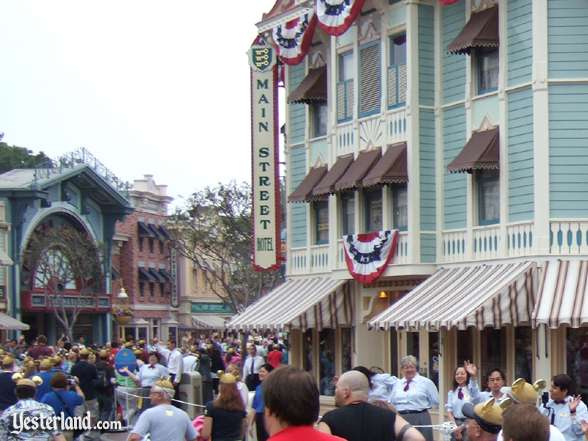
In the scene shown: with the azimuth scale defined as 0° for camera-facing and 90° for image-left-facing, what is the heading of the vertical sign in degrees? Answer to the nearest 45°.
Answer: approximately 0°

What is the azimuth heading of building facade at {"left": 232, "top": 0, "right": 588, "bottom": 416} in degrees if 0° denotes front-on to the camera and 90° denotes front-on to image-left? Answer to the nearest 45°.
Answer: approximately 45°

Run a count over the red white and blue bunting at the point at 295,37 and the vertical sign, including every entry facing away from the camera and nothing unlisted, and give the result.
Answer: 0

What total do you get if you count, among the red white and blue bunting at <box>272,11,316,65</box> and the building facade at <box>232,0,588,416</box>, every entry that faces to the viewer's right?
0

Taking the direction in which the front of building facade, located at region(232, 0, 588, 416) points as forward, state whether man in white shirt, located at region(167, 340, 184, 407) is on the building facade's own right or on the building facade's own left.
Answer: on the building facade's own right

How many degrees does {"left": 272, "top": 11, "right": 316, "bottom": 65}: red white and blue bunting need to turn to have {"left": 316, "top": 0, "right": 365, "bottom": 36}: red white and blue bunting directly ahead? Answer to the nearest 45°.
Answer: approximately 45° to its left
